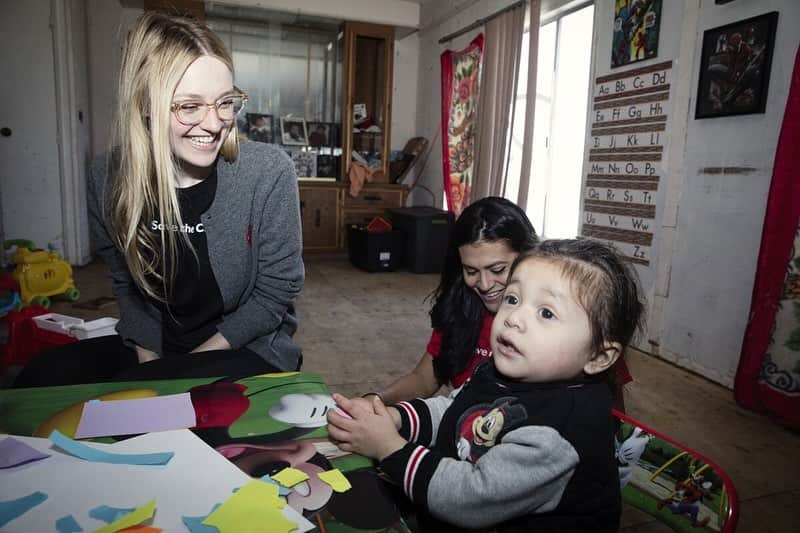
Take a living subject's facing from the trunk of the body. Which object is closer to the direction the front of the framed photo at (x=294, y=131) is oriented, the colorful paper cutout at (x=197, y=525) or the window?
the colorful paper cutout

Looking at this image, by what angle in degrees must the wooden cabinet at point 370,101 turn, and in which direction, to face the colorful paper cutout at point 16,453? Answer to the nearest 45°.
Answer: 0° — it already faces it

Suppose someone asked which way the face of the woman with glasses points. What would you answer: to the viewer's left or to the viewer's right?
to the viewer's right

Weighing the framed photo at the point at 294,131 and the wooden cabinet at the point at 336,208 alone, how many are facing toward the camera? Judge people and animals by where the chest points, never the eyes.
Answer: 2

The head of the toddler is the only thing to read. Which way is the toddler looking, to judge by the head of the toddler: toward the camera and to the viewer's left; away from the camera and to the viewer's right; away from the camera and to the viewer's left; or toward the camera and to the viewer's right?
toward the camera and to the viewer's left

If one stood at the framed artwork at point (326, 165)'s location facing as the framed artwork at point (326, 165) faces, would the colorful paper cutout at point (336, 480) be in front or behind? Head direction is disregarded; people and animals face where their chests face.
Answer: in front

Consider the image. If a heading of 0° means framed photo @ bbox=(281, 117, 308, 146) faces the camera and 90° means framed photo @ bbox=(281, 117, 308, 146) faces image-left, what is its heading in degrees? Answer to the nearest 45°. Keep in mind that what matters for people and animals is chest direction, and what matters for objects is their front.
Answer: approximately 0°
